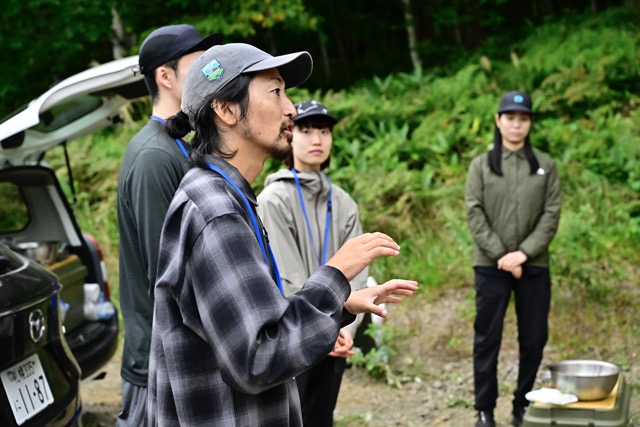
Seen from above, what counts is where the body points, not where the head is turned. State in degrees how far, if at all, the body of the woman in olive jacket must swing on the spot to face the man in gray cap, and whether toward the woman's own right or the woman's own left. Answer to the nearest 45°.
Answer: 0° — they already face them

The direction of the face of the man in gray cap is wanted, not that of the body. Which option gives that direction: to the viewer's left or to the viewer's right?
to the viewer's right

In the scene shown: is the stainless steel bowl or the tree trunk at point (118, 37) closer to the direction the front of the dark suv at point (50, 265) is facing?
the tree trunk

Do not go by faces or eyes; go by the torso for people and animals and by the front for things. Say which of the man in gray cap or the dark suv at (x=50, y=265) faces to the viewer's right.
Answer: the man in gray cap

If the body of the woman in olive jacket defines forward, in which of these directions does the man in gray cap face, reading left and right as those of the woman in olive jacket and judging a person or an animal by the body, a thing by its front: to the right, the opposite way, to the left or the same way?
to the left

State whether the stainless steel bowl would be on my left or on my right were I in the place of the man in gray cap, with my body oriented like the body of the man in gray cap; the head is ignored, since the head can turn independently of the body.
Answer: on my left

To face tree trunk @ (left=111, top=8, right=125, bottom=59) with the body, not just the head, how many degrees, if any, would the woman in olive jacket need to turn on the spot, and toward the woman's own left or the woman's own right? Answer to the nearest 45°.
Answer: approximately 135° to the woman's own right

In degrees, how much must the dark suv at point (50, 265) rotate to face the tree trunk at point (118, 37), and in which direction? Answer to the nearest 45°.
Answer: approximately 45° to its right

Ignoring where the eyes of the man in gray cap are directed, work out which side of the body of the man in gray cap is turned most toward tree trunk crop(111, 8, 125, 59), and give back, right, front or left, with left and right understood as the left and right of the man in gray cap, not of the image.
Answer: left

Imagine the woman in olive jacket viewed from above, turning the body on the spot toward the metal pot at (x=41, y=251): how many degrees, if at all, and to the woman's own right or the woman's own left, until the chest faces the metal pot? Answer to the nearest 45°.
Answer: approximately 90° to the woman's own right
